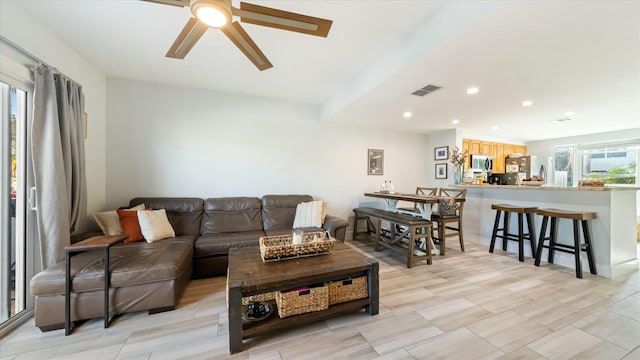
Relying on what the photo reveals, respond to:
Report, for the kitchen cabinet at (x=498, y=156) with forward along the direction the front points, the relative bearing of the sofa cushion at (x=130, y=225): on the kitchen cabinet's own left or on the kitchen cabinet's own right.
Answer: on the kitchen cabinet's own right

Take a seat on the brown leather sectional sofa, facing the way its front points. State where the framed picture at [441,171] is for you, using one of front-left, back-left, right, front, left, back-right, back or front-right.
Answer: left

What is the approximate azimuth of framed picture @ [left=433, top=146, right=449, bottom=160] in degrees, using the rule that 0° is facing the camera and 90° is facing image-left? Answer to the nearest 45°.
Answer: approximately 45°

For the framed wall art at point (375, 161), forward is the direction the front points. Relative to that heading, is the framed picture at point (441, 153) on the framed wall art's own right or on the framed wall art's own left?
on the framed wall art's own left

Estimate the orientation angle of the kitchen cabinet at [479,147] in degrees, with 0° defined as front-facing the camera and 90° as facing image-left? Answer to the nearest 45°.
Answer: approximately 315°

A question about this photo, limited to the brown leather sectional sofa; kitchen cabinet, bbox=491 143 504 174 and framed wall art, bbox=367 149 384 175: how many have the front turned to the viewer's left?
0

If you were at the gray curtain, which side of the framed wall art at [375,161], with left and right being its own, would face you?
right

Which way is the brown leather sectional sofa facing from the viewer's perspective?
toward the camera

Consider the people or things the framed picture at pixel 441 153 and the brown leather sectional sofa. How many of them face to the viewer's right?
0

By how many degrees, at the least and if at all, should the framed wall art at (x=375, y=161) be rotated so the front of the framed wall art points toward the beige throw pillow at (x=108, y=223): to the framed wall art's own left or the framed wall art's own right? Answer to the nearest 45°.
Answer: approximately 90° to the framed wall art's own right

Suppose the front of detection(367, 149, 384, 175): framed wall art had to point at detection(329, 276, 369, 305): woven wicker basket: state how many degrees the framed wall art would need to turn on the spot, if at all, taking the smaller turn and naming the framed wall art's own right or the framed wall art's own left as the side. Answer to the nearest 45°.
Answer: approximately 45° to the framed wall art's own right

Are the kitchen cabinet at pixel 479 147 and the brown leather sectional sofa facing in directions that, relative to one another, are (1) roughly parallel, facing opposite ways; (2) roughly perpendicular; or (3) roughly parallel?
roughly parallel

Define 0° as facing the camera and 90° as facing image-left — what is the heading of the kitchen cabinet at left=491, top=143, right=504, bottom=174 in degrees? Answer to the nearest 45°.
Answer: approximately 315°
